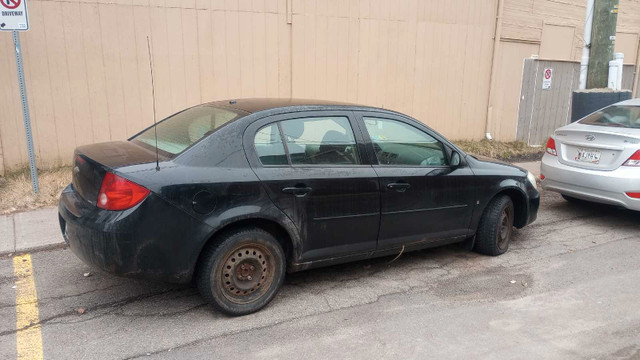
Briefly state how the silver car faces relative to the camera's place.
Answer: facing away from the viewer and to the right of the viewer

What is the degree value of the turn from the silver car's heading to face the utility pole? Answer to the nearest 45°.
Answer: approximately 45° to its left

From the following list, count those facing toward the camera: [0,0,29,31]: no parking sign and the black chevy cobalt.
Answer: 1

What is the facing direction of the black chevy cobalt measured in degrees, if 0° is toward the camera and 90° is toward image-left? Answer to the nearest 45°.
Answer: approximately 225°

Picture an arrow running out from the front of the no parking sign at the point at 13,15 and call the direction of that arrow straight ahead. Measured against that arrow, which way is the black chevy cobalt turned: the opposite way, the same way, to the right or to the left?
to the left

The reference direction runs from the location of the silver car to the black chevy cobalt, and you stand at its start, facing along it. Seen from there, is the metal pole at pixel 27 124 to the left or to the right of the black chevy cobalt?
right

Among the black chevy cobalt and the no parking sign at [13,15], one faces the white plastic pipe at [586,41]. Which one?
the black chevy cobalt

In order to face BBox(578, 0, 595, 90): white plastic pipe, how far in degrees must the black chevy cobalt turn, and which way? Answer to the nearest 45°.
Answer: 0° — it already faces it

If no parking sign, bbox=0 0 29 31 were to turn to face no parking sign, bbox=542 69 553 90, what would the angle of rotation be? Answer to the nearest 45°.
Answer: approximately 90° to its left

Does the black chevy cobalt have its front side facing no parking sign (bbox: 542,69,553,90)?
yes

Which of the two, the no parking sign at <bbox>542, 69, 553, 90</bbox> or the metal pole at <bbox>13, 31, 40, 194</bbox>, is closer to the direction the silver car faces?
the no parking sign

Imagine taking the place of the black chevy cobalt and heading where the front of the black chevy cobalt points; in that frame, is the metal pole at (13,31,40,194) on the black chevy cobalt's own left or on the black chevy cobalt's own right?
on the black chevy cobalt's own left
